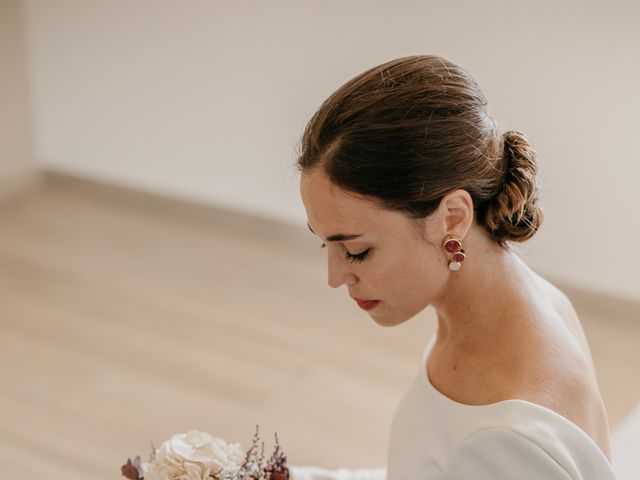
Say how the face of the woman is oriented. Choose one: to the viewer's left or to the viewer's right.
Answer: to the viewer's left

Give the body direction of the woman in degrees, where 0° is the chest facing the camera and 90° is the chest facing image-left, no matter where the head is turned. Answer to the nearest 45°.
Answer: approximately 90°
